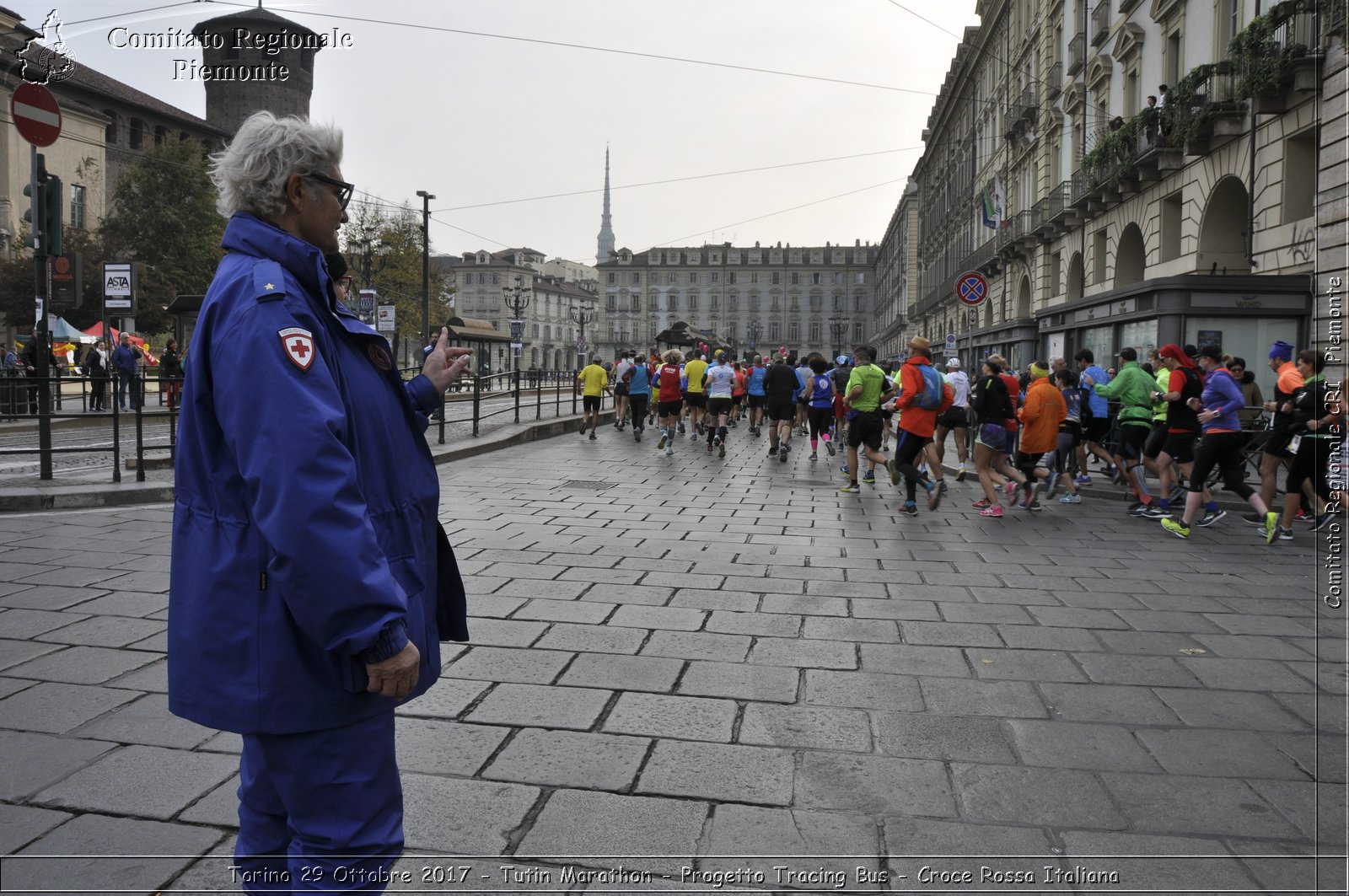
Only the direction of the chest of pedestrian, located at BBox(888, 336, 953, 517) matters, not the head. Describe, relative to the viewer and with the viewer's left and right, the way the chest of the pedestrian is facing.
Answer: facing away from the viewer and to the left of the viewer

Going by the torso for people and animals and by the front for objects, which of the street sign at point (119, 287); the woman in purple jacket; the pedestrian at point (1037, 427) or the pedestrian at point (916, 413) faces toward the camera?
the street sign

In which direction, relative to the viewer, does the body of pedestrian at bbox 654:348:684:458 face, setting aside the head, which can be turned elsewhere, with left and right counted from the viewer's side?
facing away from the viewer

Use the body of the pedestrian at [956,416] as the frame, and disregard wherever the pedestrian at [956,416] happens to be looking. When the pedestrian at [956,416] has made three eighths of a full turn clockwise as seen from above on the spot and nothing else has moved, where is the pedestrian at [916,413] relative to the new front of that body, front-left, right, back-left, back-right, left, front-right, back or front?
right

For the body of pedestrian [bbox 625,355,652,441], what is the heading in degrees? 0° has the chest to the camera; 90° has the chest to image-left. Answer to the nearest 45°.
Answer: approximately 180°

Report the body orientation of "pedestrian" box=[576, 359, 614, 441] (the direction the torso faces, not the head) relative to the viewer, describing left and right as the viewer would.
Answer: facing away from the viewer

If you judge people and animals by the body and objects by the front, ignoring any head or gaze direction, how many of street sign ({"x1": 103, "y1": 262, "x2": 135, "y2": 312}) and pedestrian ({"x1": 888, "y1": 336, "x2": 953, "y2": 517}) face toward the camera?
1

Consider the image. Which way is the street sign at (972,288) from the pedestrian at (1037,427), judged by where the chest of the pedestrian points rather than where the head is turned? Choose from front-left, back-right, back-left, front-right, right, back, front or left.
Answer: front-right

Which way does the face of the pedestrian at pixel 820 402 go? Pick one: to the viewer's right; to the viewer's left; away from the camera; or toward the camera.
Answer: away from the camera

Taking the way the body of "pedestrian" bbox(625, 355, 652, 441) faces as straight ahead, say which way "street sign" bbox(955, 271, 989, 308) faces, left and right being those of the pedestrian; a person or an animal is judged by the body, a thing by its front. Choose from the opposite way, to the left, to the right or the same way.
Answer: the opposite way

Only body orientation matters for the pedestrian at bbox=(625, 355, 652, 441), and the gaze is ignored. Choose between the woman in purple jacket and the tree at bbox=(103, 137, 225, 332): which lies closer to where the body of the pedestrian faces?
the tree

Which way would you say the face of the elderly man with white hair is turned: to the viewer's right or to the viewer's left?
to the viewer's right
